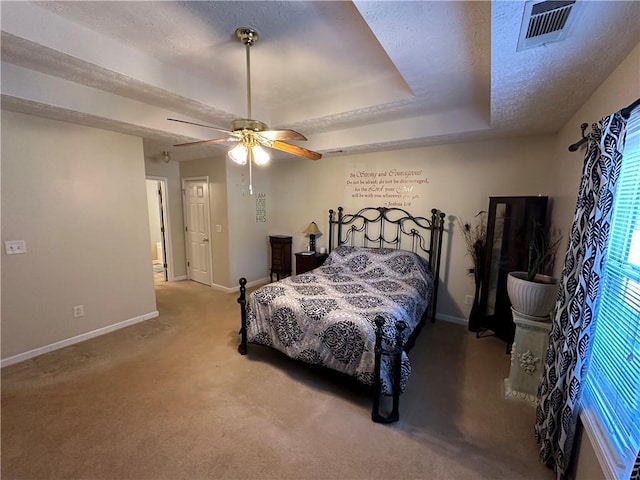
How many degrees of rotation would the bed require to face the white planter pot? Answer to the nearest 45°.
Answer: approximately 135° to its left

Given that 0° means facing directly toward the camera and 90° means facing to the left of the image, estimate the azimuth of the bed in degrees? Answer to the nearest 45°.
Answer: approximately 45°

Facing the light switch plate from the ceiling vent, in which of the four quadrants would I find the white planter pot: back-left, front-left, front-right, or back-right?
back-right

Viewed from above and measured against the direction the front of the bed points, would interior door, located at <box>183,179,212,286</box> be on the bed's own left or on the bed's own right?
on the bed's own right

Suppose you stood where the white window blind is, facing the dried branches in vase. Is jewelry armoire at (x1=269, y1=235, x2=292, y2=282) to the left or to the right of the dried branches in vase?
left

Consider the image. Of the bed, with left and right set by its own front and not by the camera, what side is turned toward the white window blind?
left

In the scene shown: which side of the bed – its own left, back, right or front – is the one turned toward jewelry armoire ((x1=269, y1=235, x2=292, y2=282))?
right

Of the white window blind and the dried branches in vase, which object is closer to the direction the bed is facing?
the white window blind

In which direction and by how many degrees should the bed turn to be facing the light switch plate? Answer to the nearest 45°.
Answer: approximately 45° to its right

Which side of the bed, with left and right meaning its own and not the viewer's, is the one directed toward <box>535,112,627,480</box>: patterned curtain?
left
